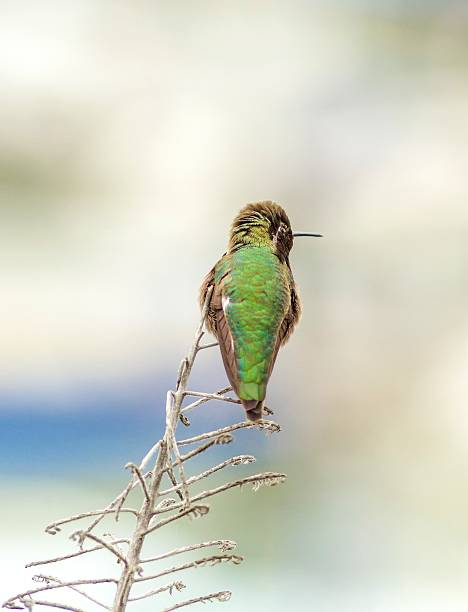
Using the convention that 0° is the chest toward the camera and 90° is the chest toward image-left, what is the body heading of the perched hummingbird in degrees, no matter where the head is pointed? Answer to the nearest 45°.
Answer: approximately 180°
